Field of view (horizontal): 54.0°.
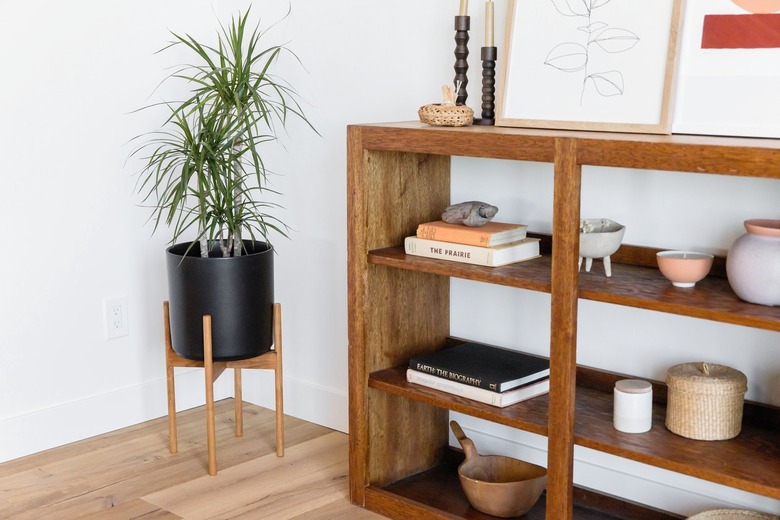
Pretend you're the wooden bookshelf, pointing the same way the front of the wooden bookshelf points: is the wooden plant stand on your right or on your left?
on your right

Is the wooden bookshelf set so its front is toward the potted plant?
no

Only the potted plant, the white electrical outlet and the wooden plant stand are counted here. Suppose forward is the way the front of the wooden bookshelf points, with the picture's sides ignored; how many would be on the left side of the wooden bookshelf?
0
